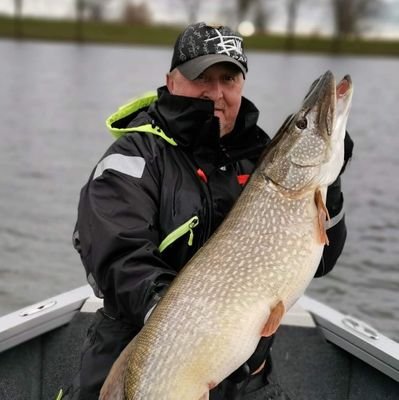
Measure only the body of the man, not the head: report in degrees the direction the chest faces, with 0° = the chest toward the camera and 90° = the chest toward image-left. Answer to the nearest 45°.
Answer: approximately 315°
